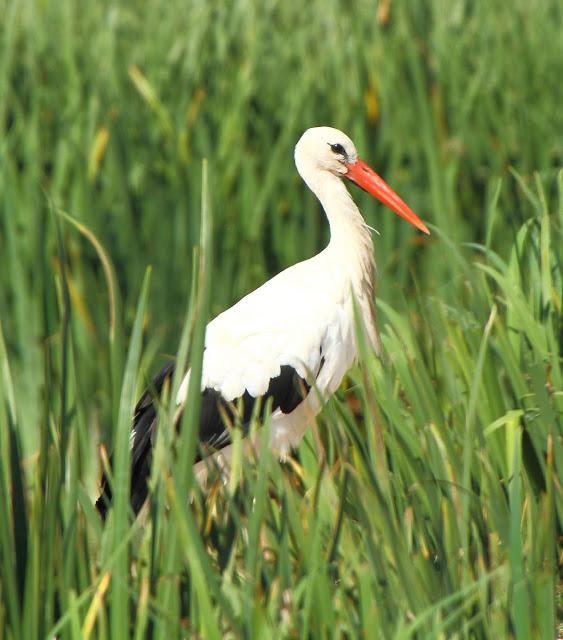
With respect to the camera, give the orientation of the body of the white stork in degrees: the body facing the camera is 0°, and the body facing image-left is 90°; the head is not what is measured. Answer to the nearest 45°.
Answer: approximately 270°
